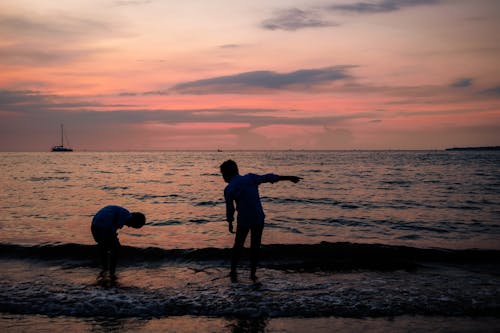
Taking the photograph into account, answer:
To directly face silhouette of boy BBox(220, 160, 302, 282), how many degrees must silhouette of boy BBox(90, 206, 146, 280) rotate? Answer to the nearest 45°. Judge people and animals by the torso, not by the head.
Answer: approximately 45° to its right

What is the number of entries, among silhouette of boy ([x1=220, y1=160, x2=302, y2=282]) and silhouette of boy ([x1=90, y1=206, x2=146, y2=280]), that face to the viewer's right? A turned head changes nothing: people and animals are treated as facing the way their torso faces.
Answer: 1

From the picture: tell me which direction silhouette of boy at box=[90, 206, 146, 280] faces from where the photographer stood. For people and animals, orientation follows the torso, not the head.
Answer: facing to the right of the viewer
